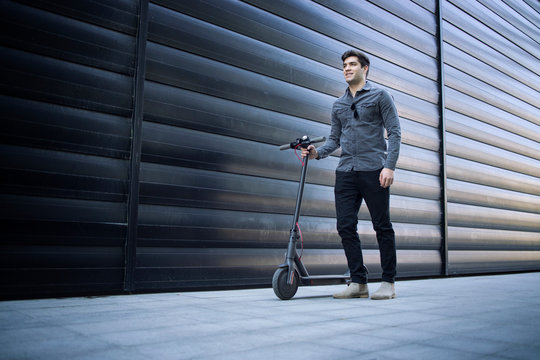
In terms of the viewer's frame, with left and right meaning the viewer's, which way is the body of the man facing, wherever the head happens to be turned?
facing the viewer and to the left of the viewer
